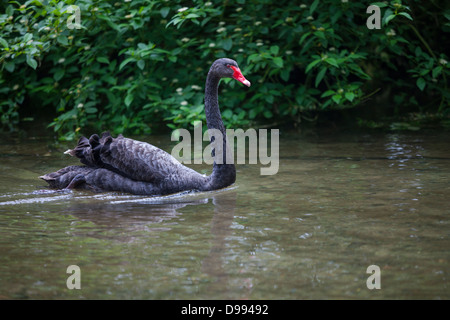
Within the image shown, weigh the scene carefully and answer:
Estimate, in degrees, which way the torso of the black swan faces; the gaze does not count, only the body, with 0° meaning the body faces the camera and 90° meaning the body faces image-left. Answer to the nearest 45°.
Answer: approximately 270°
